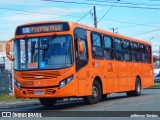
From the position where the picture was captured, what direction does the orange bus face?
facing the viewer and to the left of the viewer
